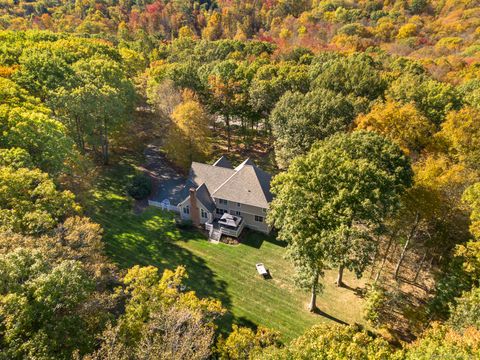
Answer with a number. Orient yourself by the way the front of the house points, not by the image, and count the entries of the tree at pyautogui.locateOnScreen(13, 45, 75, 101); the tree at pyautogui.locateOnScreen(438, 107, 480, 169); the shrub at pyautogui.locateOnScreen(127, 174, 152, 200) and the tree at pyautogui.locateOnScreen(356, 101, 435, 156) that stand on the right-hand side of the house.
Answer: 2

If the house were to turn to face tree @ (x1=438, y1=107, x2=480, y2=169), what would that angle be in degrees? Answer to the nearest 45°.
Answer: approximately 90° to its right

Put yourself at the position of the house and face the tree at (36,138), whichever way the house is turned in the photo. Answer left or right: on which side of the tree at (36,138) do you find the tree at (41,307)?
left

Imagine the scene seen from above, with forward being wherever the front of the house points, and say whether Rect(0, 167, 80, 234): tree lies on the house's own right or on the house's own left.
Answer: on the house's own left

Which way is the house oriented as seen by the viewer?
away from the camera

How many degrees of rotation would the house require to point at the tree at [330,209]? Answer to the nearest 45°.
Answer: approximately 135° to its right

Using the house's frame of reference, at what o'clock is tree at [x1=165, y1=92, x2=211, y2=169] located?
The tree is roughly at 11 o'clock from the house.

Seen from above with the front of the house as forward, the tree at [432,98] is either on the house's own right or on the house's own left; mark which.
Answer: on the house's own right

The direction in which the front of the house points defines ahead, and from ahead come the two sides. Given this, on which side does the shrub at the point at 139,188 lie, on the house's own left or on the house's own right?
on the house's own left

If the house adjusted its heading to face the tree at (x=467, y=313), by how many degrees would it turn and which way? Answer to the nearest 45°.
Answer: approximately 135° to its right
